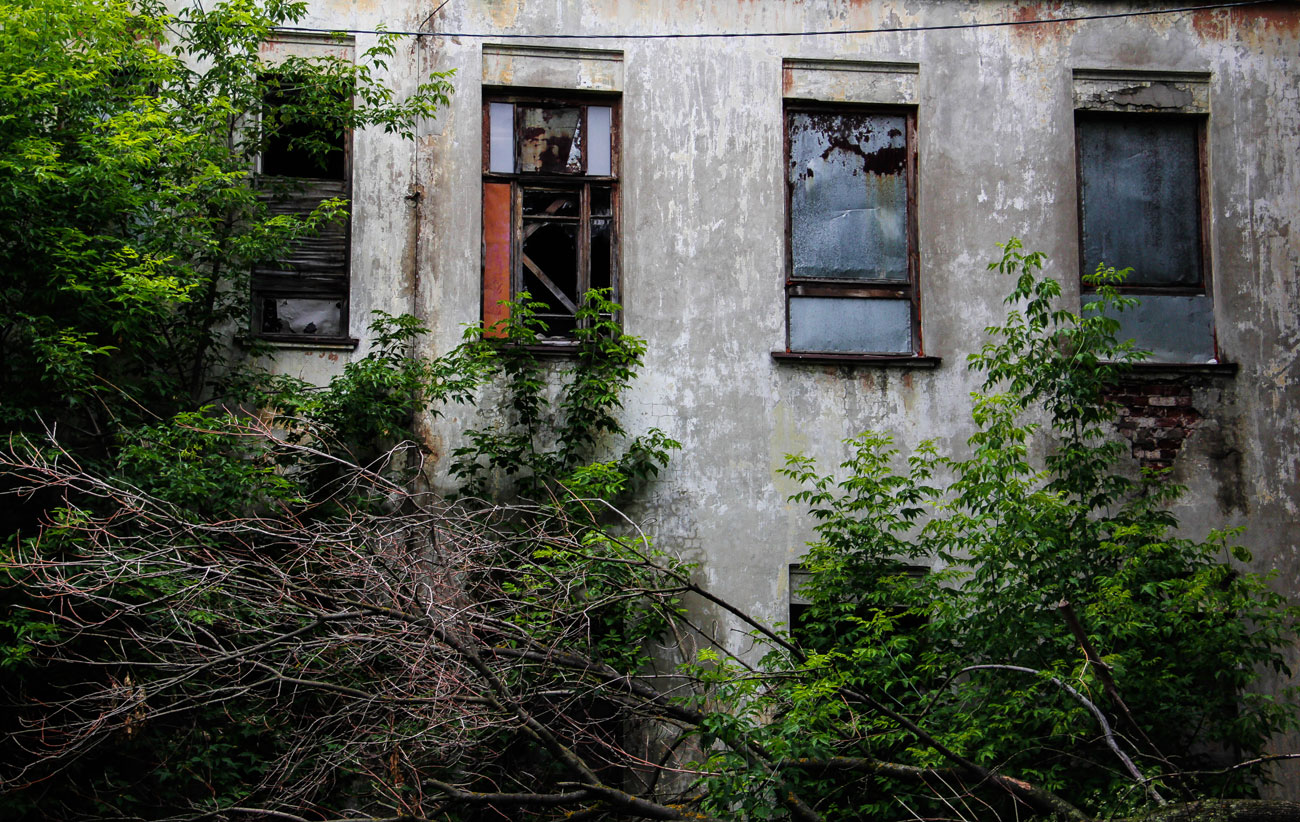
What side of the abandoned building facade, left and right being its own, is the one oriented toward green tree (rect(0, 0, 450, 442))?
right

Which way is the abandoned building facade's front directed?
toward the camera
